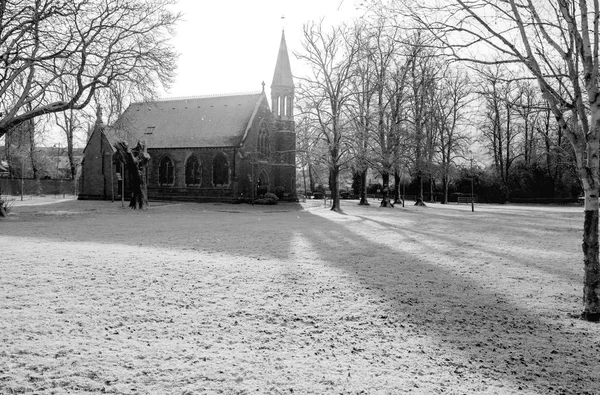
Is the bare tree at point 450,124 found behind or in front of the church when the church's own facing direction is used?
in front

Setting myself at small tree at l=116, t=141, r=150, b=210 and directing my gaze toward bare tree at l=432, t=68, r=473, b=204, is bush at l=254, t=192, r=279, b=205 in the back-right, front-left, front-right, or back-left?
front-left

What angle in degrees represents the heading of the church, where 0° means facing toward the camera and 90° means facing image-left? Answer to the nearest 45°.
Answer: approximately 315°

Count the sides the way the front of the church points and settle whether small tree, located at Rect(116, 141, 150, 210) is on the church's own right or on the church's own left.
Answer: on the church's own right

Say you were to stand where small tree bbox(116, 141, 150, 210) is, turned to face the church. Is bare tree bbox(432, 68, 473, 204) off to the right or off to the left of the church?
right

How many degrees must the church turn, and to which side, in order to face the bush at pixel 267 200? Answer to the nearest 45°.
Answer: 0° — it already faces it

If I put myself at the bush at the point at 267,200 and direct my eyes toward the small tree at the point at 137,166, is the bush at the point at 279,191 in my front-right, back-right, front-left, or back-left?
back-right
